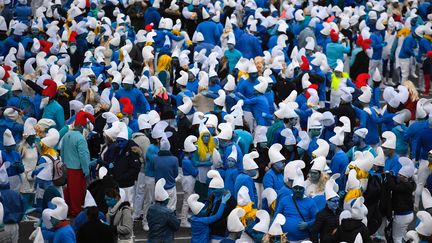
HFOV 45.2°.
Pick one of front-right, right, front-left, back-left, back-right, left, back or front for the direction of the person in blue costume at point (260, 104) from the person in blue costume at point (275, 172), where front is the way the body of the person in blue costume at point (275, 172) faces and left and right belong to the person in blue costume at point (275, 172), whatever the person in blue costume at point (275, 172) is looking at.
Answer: back-left

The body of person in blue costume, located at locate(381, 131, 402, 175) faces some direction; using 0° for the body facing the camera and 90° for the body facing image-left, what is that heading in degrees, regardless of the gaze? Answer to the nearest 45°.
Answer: approximately 45°

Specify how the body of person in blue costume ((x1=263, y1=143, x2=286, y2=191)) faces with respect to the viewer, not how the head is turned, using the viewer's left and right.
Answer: facing the viewer and to the right of the viewer
